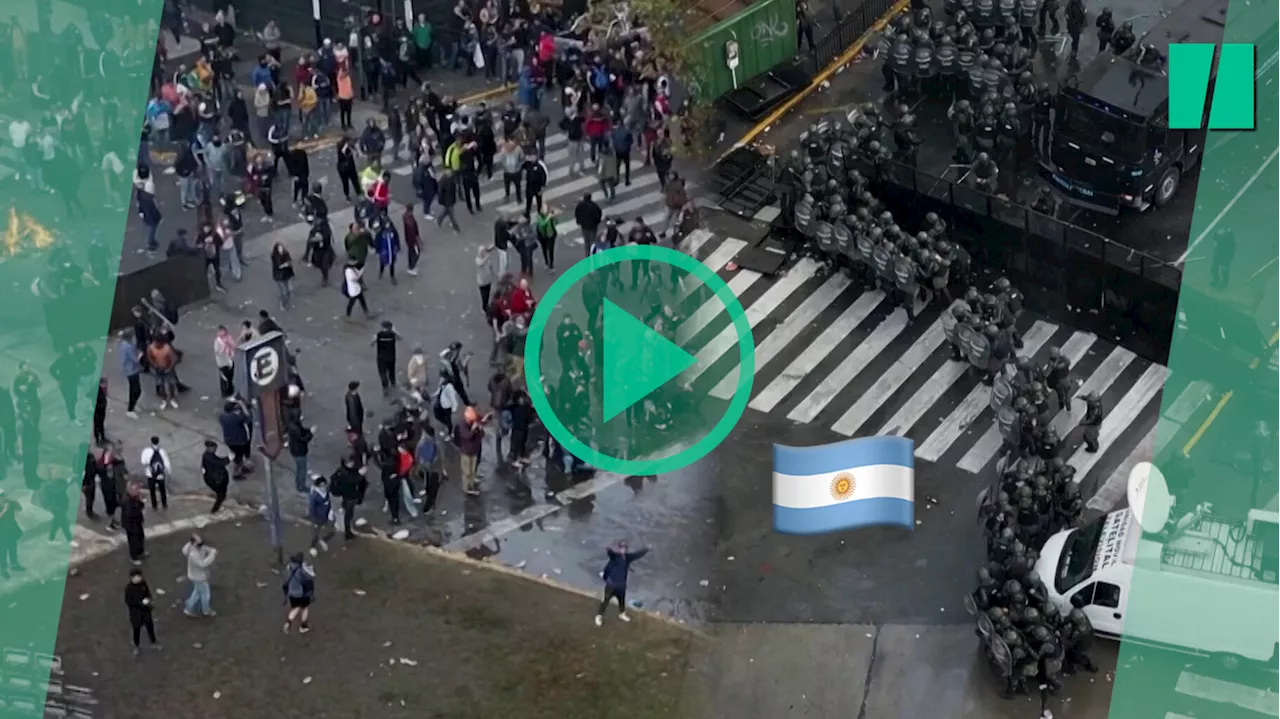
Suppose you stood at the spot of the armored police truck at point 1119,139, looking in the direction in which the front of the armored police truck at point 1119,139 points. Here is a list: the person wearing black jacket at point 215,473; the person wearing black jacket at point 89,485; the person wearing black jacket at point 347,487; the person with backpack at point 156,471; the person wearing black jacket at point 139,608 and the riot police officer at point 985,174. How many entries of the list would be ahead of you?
6

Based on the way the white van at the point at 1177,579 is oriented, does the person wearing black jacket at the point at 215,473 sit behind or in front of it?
in front

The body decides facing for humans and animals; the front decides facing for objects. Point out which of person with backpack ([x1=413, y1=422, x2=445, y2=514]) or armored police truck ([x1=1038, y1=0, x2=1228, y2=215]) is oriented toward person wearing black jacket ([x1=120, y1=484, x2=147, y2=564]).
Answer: the armored police truck

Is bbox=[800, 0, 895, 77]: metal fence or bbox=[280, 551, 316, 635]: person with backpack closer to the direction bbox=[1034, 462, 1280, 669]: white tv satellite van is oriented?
the person with backpack

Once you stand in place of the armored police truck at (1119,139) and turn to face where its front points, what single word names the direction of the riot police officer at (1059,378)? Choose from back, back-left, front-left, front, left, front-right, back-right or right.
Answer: front-left

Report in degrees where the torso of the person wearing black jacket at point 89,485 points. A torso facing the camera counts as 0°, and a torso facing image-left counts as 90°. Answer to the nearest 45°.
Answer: approximately 270°

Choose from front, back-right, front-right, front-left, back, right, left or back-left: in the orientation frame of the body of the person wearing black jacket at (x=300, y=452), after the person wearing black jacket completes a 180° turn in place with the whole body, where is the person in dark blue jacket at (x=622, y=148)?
back

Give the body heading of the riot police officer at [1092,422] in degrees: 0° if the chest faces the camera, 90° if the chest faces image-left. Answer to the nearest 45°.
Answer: approximately 90°

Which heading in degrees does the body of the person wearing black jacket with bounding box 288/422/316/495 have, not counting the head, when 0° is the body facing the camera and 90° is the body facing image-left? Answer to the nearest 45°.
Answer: approximately 225°

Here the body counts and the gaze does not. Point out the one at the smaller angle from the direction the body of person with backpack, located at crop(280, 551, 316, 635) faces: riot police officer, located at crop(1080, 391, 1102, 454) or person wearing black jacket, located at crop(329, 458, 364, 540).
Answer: the person wearing black jacket

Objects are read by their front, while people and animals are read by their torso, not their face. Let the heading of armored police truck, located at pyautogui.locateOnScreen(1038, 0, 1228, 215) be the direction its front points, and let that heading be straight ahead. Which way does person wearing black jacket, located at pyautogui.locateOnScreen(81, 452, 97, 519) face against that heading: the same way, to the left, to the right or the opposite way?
the opposite way
